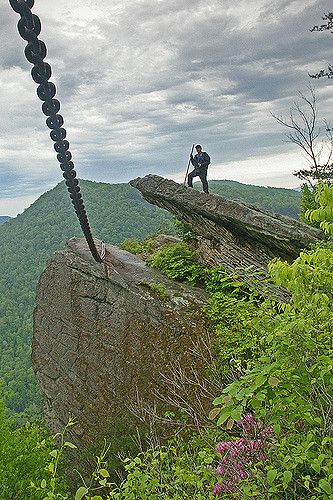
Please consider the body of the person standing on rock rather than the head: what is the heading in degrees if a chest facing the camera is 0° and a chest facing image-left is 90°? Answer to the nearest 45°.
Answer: approximately 45°

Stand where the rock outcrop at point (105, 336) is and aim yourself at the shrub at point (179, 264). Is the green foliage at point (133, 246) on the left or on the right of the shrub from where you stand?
left

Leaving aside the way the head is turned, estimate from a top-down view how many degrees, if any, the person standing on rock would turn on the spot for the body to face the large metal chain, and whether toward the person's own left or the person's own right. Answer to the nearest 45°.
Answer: approximately 45° to the person's own left
